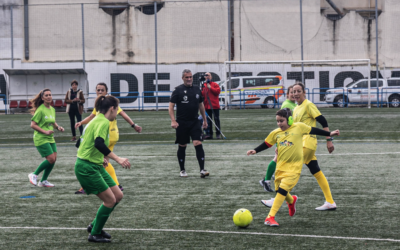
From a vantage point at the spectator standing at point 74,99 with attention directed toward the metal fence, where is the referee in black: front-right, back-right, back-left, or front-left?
back-right

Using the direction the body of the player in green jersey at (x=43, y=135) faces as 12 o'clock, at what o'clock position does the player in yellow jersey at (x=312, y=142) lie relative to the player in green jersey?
The player in yellow jersey is roughly at 12 o'clock from the player in green jersey.

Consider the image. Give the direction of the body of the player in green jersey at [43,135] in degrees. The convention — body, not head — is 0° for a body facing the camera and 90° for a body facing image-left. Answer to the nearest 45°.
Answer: approximately 315°

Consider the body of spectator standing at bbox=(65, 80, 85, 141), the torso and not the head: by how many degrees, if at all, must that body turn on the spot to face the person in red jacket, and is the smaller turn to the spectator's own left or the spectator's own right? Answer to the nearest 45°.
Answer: approximately 90° to the spectator's own left

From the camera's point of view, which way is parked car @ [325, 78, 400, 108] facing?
to the viewer's left

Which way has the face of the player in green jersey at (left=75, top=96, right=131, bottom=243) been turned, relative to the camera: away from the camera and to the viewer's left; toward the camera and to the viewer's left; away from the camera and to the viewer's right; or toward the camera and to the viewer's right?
away from the camera and to the viewer's right

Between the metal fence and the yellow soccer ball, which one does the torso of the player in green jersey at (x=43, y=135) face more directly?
the yellow soccer ball

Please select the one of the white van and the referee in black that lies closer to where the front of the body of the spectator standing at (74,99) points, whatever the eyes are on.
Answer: the referee in black

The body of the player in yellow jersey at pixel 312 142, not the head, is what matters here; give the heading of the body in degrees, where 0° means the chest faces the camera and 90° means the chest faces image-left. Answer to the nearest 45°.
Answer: approximately 45°
